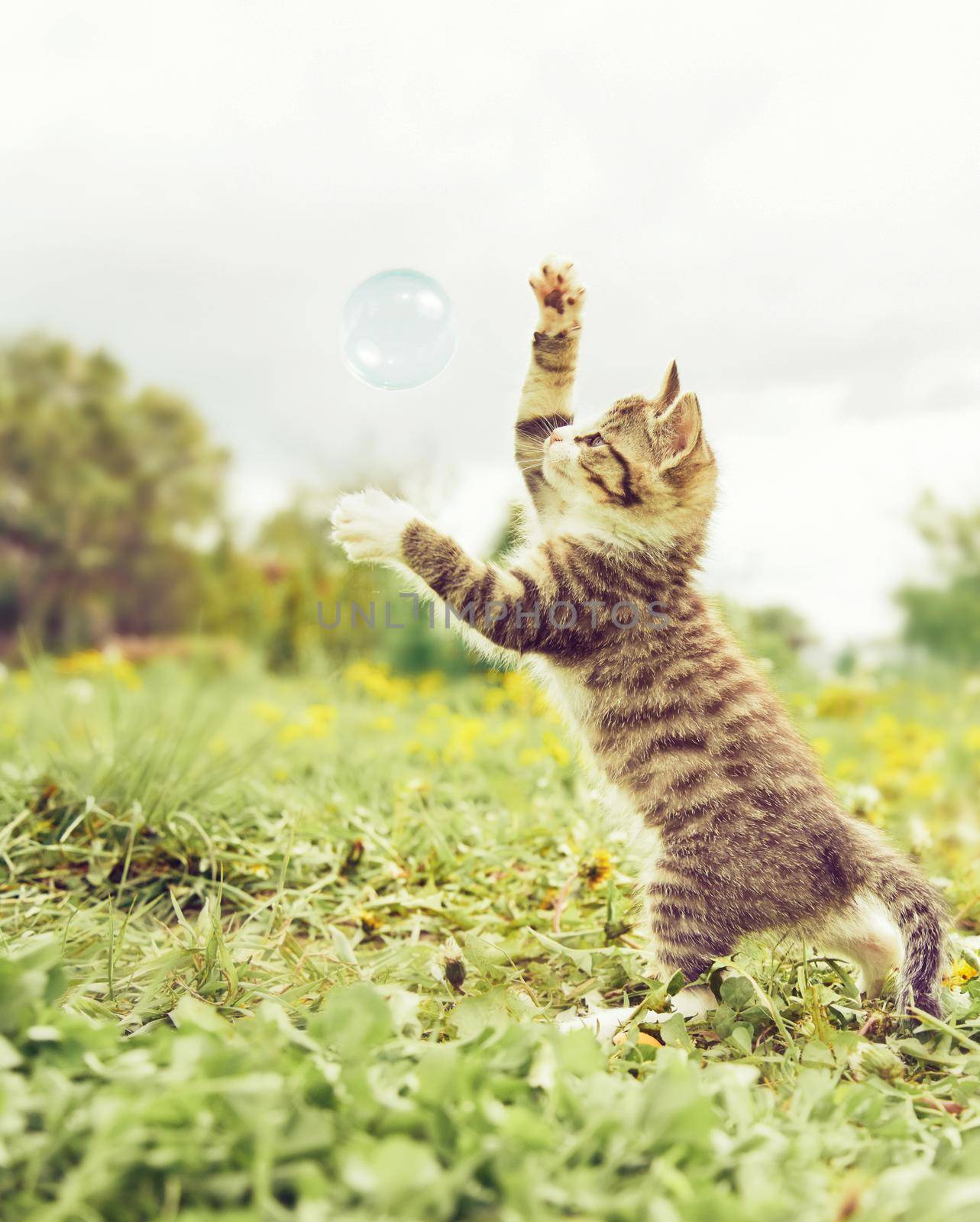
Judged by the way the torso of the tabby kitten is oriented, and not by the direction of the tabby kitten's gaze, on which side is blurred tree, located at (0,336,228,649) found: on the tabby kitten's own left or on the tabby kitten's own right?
on the tabby kitten's own right

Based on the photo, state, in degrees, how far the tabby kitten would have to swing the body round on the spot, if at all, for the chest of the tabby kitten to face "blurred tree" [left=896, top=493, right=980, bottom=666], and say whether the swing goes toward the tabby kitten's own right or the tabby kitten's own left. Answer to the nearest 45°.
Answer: approximately 90° to the tabby kitten's own right

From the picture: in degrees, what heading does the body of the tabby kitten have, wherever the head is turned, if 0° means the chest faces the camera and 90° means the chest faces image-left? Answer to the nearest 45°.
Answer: approximately 90°

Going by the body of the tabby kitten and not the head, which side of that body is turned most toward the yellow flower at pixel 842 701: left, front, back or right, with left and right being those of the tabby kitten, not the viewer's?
right

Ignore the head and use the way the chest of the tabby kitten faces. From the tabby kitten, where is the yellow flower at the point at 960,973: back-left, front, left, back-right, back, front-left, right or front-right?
back

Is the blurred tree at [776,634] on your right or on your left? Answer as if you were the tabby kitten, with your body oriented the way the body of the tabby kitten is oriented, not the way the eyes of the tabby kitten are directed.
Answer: on your right
